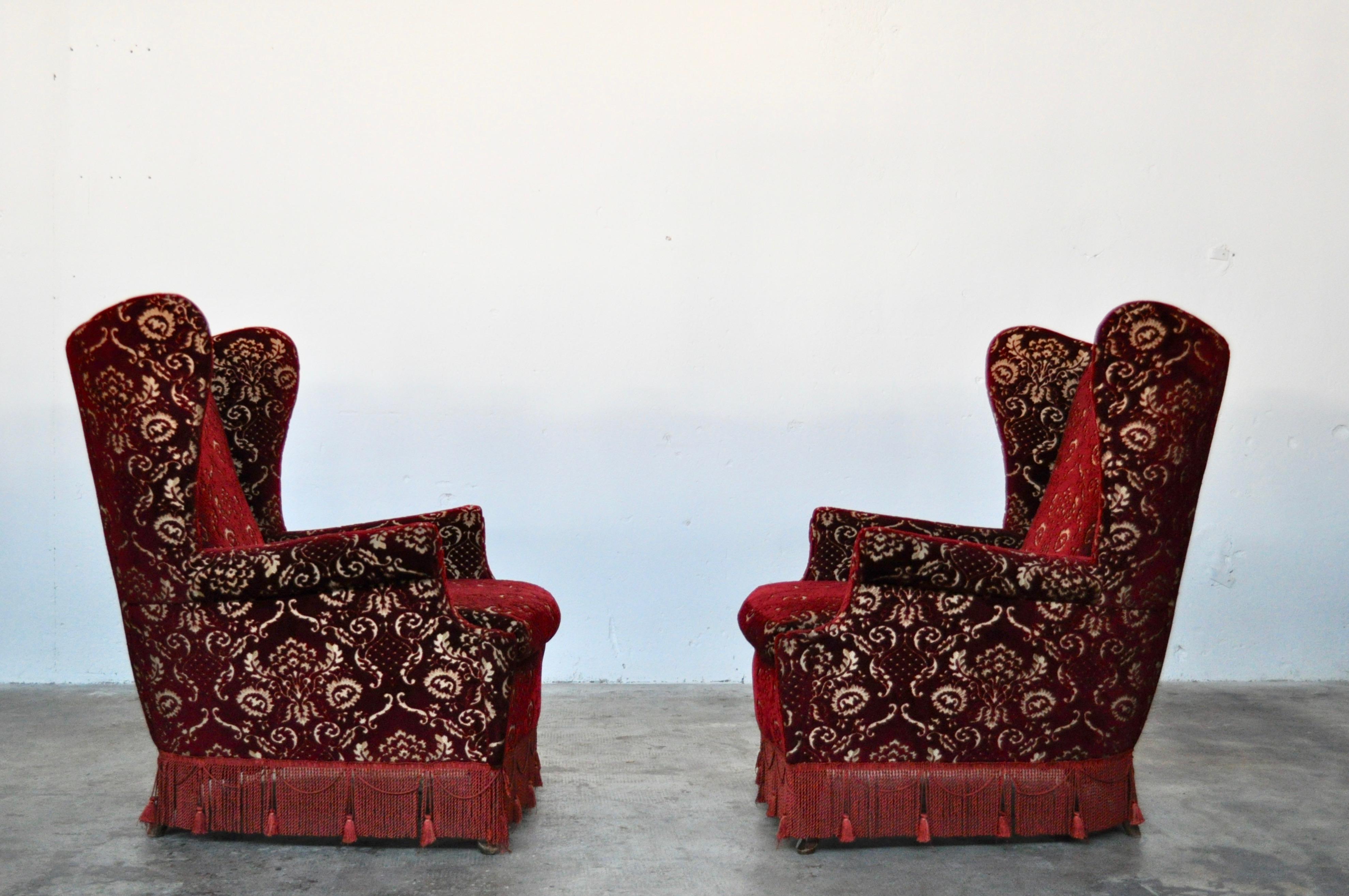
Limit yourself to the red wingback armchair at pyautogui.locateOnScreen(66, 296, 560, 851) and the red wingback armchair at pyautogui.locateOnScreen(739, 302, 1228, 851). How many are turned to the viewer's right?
1

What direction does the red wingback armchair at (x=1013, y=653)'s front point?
to the viewer's left

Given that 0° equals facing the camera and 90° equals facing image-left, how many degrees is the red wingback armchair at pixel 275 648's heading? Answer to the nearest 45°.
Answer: approximately 270°

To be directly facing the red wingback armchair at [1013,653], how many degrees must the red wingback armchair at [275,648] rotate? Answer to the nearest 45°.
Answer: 0° — it already faces it
